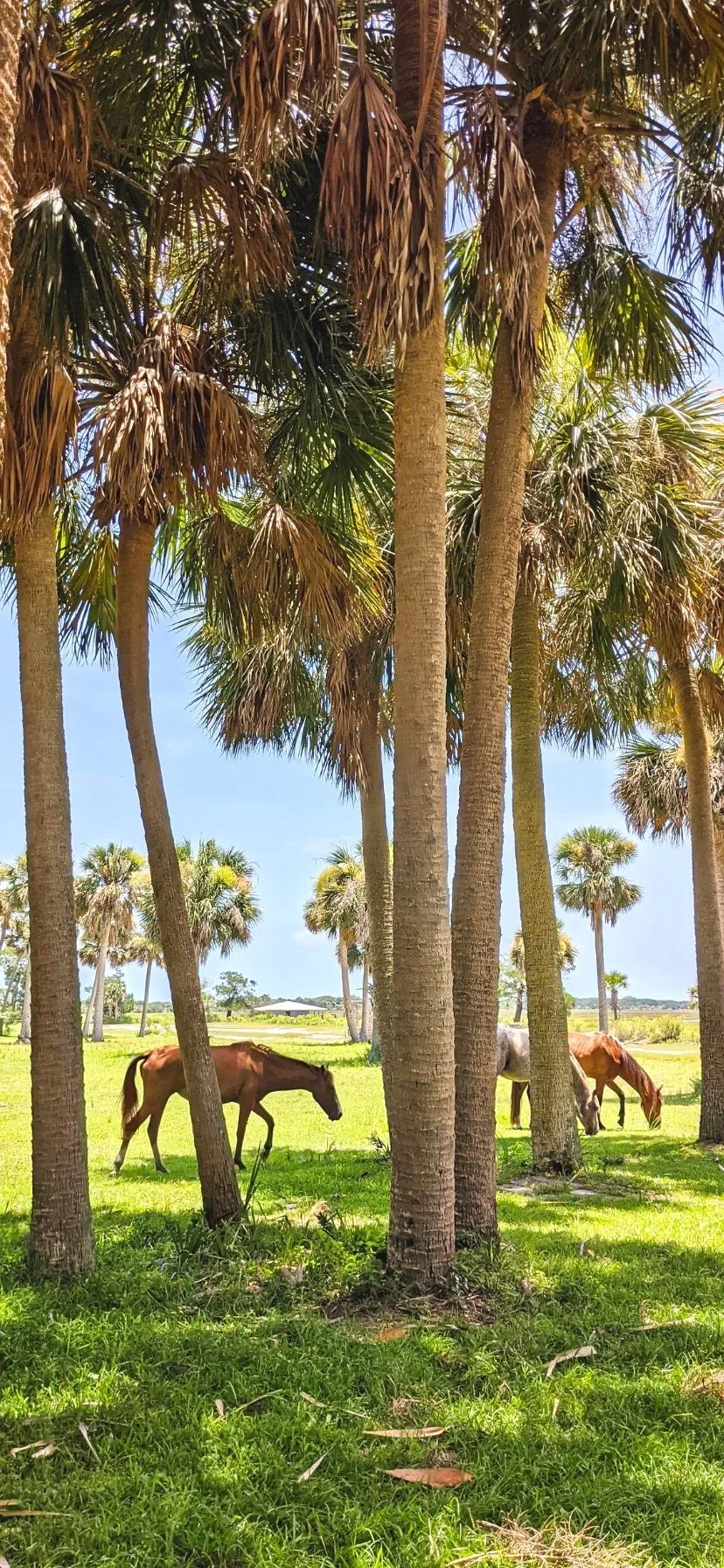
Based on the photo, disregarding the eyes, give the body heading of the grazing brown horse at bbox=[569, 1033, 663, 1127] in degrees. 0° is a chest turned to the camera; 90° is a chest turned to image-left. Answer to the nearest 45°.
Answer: approximately 270°

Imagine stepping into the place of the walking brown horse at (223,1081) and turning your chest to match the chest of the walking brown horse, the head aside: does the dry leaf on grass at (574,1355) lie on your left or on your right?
on your right

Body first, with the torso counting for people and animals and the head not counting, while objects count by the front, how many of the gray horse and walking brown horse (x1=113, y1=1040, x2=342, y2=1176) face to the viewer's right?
2

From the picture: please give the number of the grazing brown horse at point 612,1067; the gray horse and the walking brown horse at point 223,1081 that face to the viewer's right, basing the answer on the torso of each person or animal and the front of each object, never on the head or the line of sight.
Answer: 3

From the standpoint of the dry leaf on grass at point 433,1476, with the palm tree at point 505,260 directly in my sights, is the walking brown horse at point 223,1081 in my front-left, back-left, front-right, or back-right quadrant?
front-left

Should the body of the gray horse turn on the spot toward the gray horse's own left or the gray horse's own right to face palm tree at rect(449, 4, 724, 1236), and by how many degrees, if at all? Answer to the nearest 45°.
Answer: approximately 90° to the gray horse's own right

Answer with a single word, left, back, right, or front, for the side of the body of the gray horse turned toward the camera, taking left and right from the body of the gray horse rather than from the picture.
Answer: right

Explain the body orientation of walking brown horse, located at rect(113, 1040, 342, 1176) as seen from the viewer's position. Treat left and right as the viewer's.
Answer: facing to the right of the viewer

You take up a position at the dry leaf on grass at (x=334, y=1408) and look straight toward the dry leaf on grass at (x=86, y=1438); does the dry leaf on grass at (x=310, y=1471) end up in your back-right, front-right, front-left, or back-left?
front-left

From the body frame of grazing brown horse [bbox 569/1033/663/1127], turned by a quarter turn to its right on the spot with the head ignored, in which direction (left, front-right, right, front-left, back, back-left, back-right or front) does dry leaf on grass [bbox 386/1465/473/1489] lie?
front

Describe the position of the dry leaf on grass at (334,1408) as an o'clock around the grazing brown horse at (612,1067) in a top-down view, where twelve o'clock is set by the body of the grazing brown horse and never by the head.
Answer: The dry leaf on grass is roughly at 3 o'clock from the grazing brown horse.

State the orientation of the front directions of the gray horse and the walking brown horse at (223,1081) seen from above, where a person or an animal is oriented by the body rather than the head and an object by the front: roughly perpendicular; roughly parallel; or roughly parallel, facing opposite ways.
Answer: roughly parallel

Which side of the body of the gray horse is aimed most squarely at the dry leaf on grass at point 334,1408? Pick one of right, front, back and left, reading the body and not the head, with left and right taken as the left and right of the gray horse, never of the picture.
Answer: right

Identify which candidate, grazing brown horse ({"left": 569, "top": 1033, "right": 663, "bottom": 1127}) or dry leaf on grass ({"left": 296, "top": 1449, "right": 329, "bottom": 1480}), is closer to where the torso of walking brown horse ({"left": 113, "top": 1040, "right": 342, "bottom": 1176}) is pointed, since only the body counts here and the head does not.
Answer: the grazing brown horse

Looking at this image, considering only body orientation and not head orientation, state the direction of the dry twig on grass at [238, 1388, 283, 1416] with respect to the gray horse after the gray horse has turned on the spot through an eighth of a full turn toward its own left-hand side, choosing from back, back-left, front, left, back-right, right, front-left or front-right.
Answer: back-right

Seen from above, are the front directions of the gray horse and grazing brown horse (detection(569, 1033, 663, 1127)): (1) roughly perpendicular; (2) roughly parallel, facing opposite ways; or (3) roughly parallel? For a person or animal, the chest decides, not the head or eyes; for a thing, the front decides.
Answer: roughly parallel

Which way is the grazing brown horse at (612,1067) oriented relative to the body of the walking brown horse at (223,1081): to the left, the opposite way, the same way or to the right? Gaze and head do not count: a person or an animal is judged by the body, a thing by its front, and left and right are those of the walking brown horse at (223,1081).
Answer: the same way
